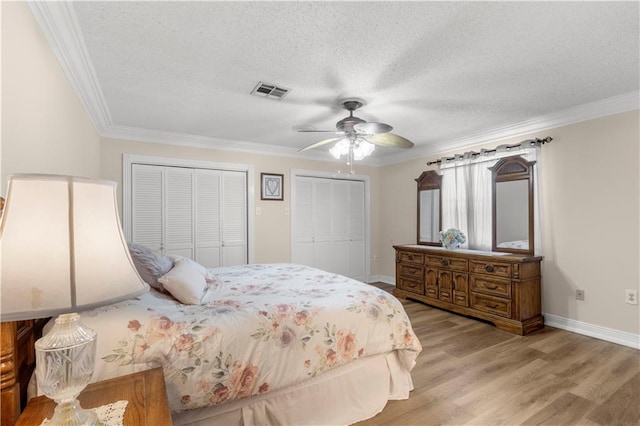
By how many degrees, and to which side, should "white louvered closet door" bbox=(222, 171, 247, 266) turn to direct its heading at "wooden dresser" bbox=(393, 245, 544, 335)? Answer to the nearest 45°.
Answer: approximately 45° to its left

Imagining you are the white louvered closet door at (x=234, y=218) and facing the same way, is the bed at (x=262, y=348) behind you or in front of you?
in front

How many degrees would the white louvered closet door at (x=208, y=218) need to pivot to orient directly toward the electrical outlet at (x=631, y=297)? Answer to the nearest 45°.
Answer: approximately 45° to its left

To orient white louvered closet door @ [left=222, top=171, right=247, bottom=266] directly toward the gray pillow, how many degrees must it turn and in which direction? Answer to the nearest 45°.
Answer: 0° — it already faces it

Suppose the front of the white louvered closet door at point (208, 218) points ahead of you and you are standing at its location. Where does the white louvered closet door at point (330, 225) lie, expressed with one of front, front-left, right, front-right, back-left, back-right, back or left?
left

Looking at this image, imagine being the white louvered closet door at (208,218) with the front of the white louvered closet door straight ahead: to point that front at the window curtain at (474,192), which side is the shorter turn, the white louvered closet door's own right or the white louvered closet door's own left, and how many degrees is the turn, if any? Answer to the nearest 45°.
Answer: approximately 90° to the white louvered closet door's own left

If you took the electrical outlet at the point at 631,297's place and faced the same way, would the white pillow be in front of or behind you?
in front

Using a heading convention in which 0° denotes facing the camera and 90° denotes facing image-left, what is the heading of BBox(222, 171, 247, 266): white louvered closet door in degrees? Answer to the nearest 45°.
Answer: approximately 0°

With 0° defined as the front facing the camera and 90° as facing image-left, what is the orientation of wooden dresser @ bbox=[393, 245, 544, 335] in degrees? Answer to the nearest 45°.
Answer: approximately 45°

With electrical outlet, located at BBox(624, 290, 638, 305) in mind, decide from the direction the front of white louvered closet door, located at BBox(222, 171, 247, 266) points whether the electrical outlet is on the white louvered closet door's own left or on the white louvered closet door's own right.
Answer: on the white louvered closet door's own left

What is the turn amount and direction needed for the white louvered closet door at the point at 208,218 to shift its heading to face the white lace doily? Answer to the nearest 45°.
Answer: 0° — it already faces it

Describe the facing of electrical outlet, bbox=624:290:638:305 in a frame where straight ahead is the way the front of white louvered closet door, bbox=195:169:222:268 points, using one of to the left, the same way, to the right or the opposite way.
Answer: to the right

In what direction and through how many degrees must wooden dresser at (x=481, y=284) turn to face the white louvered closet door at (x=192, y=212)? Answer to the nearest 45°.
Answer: approximately 45° to its right

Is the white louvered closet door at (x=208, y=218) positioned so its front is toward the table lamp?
yes
